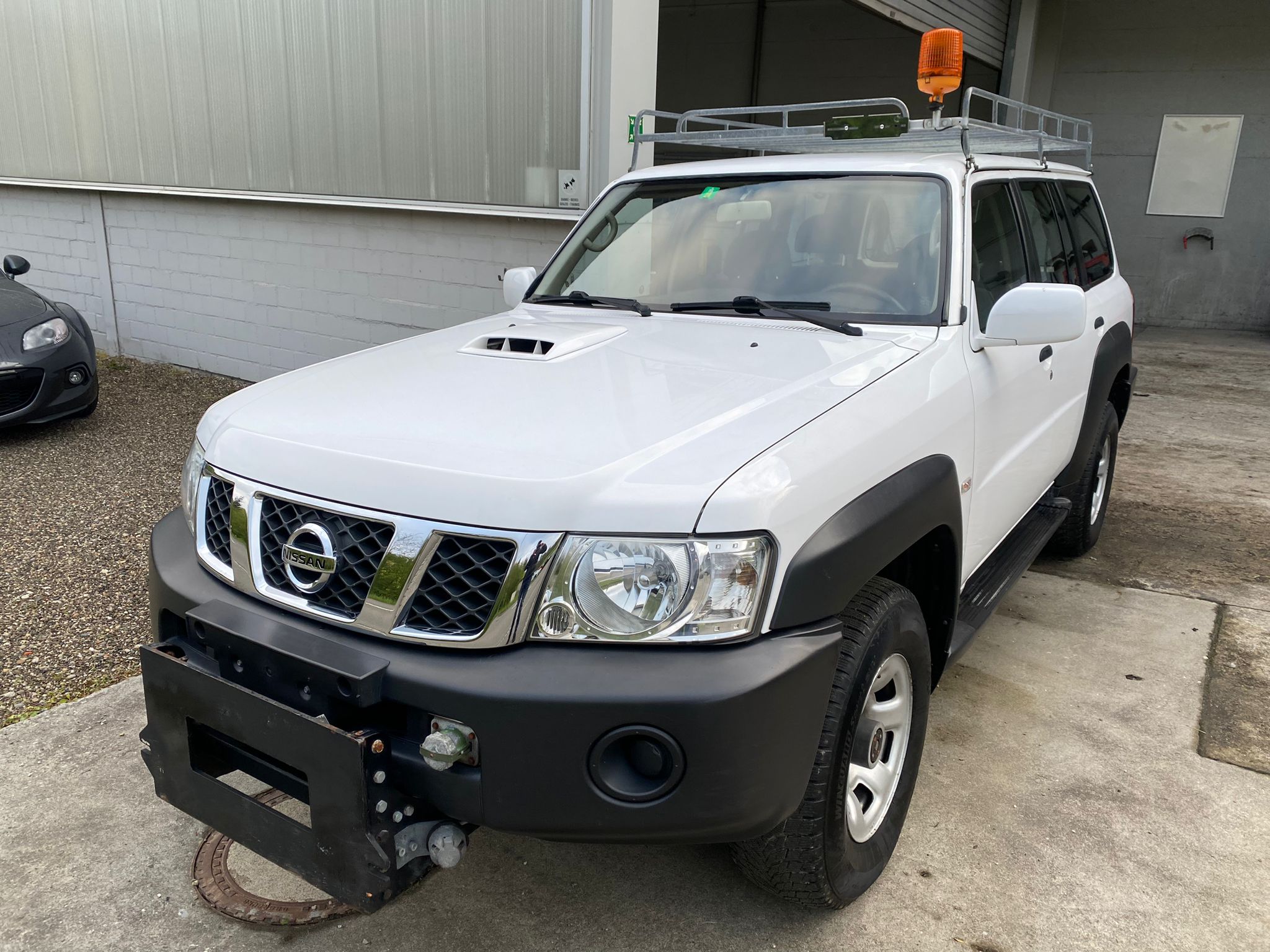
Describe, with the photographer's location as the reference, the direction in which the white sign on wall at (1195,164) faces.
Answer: facing the viewer

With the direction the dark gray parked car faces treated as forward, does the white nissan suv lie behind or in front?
in front

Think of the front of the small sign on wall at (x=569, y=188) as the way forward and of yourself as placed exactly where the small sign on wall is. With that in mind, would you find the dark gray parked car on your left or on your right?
on your right

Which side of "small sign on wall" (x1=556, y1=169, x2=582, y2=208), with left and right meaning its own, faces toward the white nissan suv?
front

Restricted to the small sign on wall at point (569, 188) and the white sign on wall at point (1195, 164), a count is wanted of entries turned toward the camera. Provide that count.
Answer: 2

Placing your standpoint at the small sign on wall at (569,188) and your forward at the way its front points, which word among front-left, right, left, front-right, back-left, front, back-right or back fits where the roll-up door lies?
back-left

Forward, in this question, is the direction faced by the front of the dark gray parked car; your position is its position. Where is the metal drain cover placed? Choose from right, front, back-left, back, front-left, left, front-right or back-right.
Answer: front-right

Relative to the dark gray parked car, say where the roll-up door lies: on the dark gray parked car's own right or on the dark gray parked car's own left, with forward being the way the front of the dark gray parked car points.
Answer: on the dark gray parked car's own left

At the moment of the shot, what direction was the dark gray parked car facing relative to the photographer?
facing the viewer and to the right of the viewer

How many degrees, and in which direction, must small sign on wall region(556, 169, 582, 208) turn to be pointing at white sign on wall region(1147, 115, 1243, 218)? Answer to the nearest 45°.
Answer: approximately 135° to its left

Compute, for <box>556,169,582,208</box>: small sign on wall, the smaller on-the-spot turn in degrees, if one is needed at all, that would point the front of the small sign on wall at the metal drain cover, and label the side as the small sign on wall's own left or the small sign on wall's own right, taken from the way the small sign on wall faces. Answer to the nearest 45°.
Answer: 0° — it already faces it

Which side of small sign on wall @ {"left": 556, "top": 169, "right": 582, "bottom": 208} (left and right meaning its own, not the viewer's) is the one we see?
front
